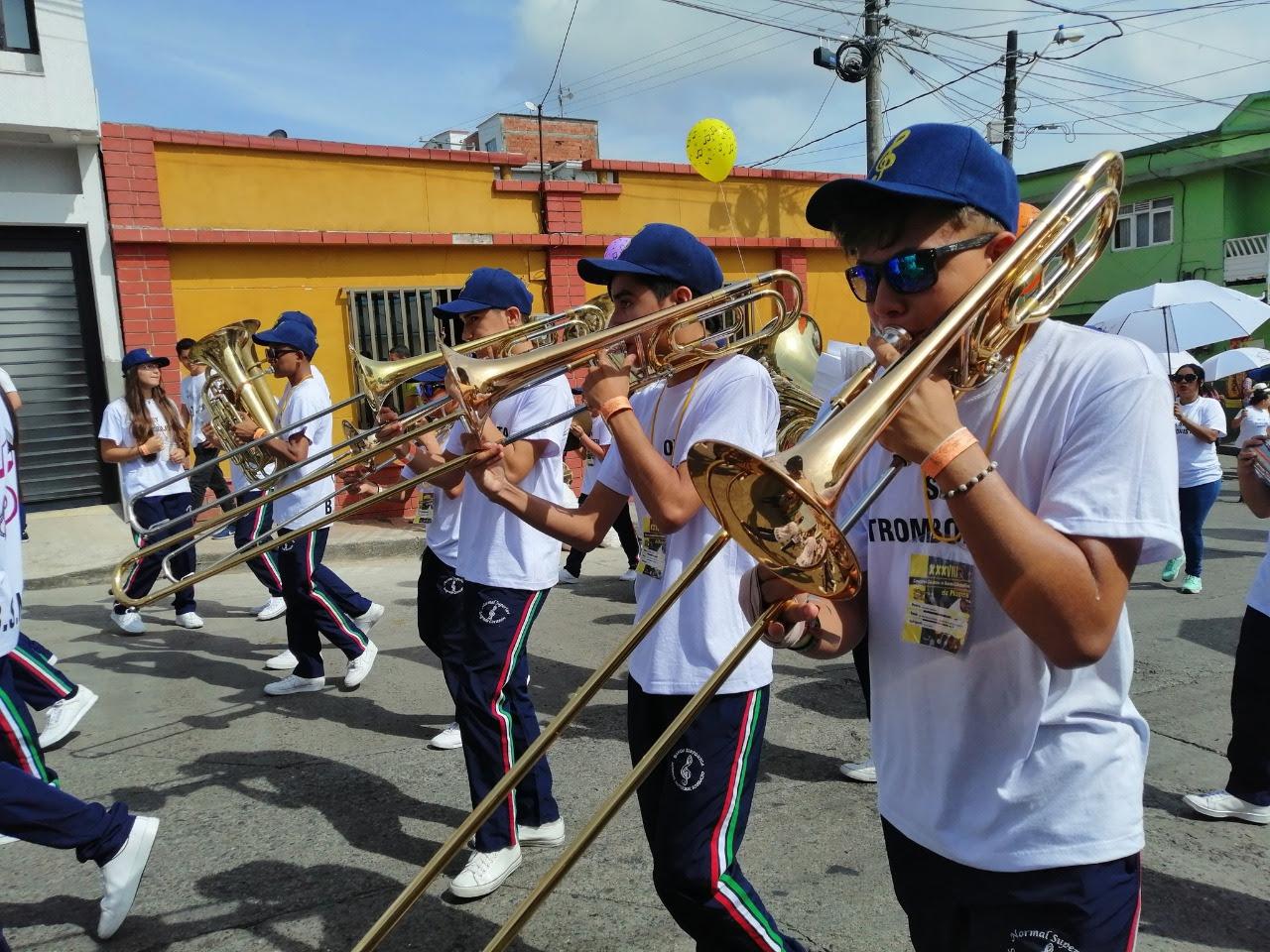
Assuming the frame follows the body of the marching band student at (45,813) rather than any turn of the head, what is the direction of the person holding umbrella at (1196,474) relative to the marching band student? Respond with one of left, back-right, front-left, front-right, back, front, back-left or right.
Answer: back

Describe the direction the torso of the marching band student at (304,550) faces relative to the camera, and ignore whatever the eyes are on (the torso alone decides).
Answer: to the viewer's left

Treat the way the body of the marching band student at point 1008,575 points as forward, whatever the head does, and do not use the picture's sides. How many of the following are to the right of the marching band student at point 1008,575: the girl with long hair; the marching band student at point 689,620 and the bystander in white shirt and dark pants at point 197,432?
3

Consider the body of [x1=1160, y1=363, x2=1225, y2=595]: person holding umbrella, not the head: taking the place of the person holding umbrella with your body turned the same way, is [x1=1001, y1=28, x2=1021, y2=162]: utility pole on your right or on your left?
on your right

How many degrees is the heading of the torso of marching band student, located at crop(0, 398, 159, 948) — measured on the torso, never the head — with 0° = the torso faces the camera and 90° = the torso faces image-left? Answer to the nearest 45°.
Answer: approximately 90°

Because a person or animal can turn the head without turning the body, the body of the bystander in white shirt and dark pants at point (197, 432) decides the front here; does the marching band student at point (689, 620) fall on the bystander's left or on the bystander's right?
on the bystander's left

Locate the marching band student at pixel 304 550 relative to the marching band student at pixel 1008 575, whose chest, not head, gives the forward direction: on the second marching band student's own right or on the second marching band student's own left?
on the second marching band student's own right

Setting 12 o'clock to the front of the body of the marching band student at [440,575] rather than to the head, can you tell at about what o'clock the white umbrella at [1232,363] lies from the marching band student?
The white umbrella is roughly at 5 o'clock from the marching band student.

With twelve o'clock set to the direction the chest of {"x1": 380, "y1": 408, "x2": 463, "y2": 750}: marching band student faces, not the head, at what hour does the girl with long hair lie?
The girl with long hair is roughly at 2 o'clock from the marching band student.

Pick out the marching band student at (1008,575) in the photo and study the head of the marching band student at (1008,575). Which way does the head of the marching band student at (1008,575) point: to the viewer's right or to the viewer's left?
to the viewer's left

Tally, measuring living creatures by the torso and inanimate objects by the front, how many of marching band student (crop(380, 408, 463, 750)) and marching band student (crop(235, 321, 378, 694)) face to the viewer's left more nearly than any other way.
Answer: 2

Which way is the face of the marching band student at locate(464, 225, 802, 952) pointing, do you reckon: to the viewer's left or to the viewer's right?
to the viewer's left

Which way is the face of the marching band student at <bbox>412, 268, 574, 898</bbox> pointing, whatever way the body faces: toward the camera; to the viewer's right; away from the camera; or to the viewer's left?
to the viewer's left

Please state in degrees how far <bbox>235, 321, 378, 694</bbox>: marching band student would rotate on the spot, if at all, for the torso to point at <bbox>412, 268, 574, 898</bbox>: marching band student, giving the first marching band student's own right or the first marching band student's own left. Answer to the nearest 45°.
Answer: approximately 90° to the first marching band student's own left

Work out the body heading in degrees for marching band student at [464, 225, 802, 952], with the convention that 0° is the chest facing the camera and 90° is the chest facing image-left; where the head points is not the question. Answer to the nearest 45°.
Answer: approximately 45°
